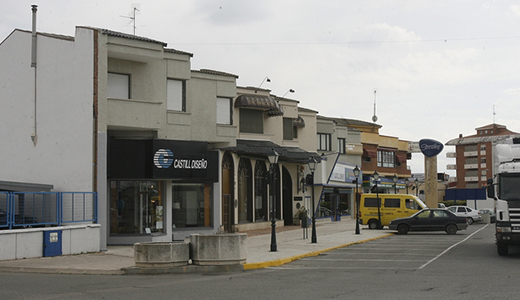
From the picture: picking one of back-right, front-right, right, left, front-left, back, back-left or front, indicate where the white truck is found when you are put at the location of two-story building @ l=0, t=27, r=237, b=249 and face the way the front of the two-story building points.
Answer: front

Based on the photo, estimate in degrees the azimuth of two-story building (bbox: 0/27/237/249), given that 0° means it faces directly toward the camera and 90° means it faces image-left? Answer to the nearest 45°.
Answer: approximately 315°

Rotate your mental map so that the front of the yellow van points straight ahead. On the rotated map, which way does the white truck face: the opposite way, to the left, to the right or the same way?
to the right

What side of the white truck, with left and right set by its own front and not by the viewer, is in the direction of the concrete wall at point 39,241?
right

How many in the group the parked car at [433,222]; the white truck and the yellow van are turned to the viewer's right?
1

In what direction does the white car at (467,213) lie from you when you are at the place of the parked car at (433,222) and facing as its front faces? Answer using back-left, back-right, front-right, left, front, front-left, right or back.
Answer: right

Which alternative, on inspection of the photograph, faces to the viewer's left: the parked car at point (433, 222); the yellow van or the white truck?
the parked car

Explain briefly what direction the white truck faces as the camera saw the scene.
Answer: facing the viewer

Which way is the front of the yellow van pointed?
to the viewer's right

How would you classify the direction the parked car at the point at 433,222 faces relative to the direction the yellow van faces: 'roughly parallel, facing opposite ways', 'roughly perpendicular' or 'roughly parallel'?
roughly parallel, facing opposite ways

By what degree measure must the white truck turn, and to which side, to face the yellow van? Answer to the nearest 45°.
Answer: approximately 180°

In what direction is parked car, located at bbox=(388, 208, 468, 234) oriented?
to the viewer's left

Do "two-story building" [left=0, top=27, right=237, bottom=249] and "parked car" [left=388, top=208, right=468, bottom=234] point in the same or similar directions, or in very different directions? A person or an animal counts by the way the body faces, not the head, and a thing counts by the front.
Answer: very different directions
